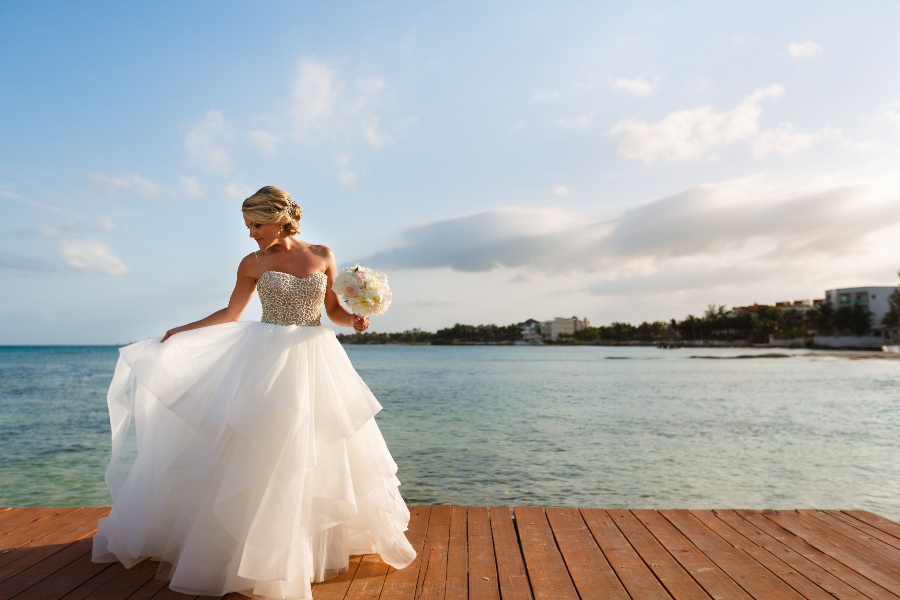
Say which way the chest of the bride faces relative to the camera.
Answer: toward the camera

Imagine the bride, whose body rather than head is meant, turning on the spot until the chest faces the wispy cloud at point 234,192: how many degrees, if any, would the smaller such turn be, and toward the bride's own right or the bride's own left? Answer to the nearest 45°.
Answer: approximately 180°

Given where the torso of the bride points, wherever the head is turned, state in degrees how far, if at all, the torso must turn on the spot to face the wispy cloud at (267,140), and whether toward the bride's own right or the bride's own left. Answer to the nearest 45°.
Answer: approximately 180°
